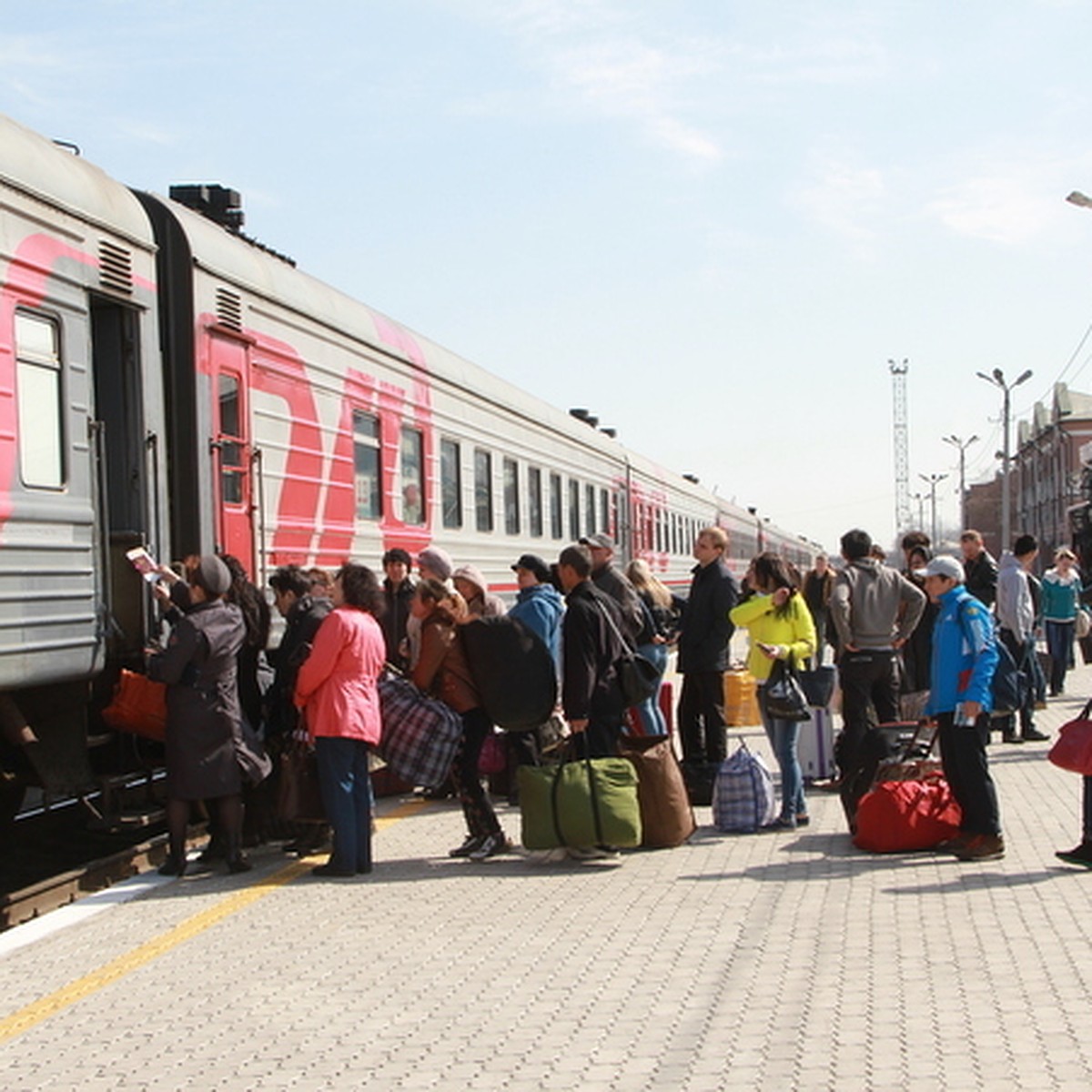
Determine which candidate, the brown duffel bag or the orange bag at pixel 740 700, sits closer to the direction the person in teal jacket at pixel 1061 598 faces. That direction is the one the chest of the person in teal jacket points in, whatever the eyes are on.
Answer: the brown duffel bag

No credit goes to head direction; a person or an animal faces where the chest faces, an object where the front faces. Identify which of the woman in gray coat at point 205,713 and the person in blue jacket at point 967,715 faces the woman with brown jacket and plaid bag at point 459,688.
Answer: the person in blue jacket

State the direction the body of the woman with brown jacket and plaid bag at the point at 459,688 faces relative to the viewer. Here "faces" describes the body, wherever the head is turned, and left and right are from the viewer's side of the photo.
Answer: facing to the left of the viewer

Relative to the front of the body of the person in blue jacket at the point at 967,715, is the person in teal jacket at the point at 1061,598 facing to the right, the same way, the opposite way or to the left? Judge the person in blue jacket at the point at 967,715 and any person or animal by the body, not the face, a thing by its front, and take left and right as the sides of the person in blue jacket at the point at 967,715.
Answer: to the left

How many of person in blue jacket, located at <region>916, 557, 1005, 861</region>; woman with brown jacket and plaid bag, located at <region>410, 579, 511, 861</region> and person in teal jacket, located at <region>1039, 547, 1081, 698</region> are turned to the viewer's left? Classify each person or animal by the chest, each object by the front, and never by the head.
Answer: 2

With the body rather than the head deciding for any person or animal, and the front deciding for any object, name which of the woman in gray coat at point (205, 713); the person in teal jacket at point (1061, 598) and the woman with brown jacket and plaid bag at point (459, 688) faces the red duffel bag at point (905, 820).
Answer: the person in teal jacket

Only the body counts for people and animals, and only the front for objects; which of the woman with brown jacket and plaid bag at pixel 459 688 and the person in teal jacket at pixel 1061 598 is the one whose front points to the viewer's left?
the woman with brown jacket and plaid bag

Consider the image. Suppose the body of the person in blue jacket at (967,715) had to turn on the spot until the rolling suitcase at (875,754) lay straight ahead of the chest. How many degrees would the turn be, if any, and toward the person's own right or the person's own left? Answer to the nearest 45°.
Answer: approximately 45° to the person's own right

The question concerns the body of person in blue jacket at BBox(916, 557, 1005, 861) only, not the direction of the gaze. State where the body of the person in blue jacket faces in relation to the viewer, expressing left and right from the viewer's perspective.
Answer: facing to the left of the viewer

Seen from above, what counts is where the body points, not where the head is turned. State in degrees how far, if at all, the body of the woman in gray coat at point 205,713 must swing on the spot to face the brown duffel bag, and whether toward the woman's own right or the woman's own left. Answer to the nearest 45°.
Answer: approximately 135° to the woman's own right
